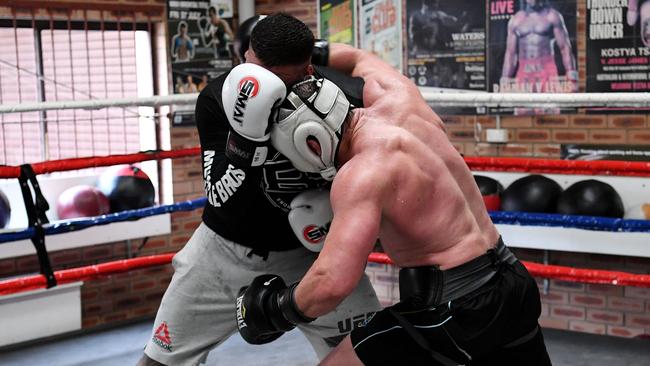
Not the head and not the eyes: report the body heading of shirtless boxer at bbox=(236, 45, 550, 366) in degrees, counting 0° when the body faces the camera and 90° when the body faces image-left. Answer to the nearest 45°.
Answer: approximately 135°

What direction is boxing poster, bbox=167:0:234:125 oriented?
toward the camera

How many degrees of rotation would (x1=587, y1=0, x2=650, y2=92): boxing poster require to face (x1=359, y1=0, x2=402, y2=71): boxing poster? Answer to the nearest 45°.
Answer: approximately 90° to its right

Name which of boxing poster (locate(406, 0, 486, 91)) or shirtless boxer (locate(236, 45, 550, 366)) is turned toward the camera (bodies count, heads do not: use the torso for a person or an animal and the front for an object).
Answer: the boxing poster

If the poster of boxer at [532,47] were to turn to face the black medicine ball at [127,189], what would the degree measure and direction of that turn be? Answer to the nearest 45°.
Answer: approximately 90° to its right

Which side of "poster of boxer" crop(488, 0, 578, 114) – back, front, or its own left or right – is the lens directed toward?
front

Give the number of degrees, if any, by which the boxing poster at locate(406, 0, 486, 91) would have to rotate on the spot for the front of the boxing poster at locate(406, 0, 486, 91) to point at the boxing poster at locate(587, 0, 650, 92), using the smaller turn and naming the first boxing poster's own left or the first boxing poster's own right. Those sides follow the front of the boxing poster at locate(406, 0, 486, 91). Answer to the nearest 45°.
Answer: approximately 45° to the first boxing poster's own left

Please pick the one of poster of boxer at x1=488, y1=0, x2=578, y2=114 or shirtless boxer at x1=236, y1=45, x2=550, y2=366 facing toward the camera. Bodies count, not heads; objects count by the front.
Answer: the poster of boxer

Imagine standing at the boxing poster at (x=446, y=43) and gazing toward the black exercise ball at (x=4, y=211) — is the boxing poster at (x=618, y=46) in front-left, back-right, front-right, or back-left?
back-left

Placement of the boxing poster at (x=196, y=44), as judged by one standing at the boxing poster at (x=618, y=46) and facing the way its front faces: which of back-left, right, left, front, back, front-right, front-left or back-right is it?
right

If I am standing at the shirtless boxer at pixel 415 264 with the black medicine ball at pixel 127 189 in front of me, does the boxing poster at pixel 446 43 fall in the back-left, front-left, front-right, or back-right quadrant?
front-right

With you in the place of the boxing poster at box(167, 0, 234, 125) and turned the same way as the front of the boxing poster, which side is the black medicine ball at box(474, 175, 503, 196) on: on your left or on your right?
on your left
